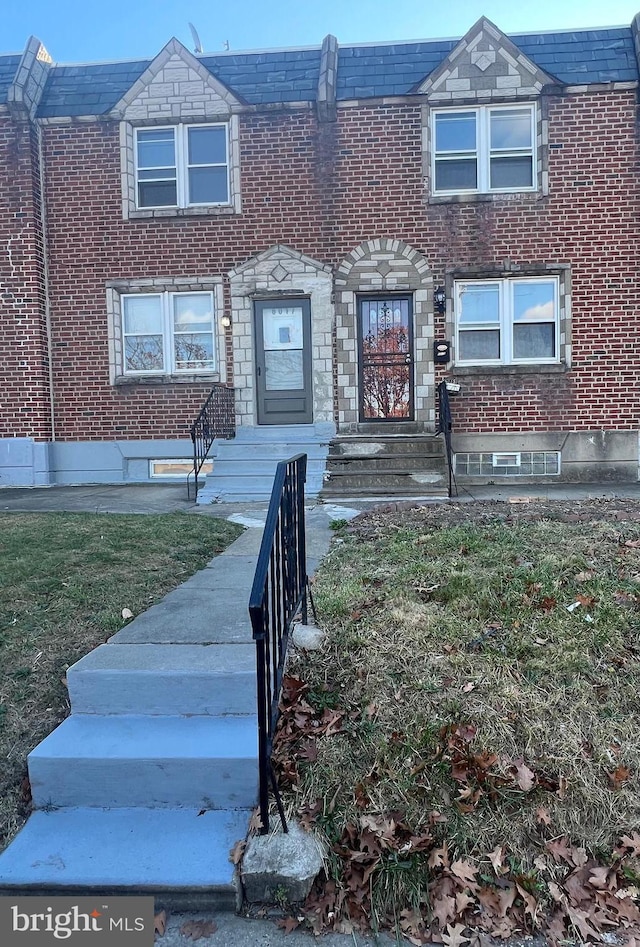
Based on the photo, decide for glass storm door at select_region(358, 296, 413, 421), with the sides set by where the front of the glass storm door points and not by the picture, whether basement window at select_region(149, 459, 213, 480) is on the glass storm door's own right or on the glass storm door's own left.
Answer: on the glass storm door's own right

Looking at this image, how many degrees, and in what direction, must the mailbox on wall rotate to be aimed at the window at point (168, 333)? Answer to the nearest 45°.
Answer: approximately 90° to its right

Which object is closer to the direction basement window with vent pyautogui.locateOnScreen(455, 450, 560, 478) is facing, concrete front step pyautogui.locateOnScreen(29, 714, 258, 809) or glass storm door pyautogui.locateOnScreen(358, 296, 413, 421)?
the concrete front step

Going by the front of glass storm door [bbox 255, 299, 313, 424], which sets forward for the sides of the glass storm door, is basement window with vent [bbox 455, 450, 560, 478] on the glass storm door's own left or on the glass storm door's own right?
on the glass storm door's own left

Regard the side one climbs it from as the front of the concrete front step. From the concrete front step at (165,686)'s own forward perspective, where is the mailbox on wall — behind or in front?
behind
